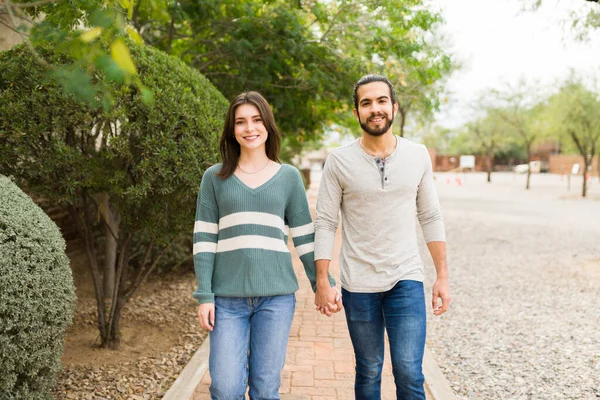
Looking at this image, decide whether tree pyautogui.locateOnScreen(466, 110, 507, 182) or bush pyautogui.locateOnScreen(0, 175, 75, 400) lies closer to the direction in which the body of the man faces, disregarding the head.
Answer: the bush

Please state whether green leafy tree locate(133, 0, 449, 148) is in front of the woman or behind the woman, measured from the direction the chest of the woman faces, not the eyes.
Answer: behind

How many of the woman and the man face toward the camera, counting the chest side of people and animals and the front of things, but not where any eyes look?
2

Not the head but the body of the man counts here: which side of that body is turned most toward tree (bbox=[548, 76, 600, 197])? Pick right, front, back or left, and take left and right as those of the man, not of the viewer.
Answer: back

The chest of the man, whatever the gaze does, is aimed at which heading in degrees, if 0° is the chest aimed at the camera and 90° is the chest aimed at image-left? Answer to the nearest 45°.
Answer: approximately 0°

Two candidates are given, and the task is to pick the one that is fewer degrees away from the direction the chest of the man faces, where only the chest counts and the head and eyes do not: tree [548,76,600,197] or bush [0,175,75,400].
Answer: the bush

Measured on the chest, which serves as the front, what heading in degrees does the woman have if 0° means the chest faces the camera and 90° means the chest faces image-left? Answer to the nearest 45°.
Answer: approximately 0°

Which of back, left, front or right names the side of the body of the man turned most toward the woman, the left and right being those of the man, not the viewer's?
right

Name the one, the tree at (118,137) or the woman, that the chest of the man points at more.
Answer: the woman
